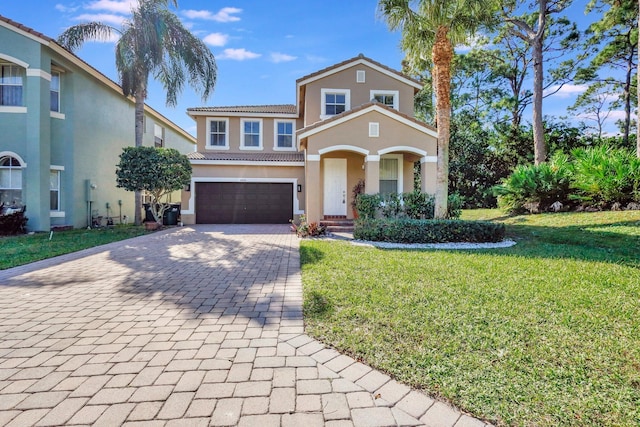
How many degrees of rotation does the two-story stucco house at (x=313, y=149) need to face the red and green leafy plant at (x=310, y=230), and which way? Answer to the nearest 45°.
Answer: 0° — it already faces it

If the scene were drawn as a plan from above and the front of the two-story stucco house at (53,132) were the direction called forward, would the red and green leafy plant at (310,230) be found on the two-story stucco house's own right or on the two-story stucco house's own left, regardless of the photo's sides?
on the two-story stucco house's own left

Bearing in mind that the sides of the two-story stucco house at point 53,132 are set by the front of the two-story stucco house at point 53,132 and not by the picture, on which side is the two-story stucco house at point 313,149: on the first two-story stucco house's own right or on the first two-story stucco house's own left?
on the first two-story stucco house's own left

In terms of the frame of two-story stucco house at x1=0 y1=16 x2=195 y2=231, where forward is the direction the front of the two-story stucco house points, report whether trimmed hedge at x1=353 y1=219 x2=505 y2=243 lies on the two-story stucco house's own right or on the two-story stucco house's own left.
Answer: on the two-story stucco house's own left

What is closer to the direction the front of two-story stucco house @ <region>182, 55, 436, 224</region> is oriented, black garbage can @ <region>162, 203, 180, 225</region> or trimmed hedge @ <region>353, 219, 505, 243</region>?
the trimmed hedge

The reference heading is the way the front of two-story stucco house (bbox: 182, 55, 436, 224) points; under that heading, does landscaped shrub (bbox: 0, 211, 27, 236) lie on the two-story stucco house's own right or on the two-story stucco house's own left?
on the two-story stucco house's own right

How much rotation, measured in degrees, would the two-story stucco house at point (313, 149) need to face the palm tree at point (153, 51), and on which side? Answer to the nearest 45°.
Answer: approximately 90° to its right

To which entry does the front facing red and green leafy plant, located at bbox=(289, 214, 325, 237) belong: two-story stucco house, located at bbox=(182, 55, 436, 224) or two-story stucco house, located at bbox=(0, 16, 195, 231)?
two-story stucco house, located at bbox=(182, 55, 436, 224)

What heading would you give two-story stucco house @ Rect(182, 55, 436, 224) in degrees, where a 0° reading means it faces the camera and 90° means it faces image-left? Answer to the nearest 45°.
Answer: approximately 0°
